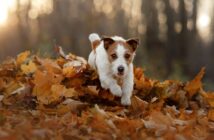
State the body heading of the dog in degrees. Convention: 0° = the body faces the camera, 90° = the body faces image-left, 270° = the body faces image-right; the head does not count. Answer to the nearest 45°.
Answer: approximately 315°

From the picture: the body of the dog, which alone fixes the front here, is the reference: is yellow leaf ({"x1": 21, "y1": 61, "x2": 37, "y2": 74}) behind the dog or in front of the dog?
behind
